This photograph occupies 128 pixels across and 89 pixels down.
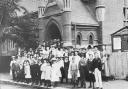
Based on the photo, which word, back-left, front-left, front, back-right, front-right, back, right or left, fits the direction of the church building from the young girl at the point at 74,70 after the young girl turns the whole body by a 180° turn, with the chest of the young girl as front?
front

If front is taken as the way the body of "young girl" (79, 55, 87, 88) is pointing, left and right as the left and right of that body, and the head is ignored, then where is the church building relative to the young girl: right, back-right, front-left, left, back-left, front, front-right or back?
back

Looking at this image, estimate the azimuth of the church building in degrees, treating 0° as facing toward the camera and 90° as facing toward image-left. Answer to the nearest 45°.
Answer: approximately 45°

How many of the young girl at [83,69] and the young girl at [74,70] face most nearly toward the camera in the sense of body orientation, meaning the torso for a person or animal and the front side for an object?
2

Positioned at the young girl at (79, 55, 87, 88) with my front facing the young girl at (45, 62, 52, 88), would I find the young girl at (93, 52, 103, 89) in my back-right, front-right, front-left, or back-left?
back-left

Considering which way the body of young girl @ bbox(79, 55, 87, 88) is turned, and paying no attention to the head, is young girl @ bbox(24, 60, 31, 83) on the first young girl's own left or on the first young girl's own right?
on the first young girl's own right

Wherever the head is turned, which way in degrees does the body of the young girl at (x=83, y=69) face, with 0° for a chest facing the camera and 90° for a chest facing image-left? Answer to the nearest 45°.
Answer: approximately 0°

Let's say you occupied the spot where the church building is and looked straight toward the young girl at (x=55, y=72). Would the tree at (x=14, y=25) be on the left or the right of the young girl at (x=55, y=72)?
right
